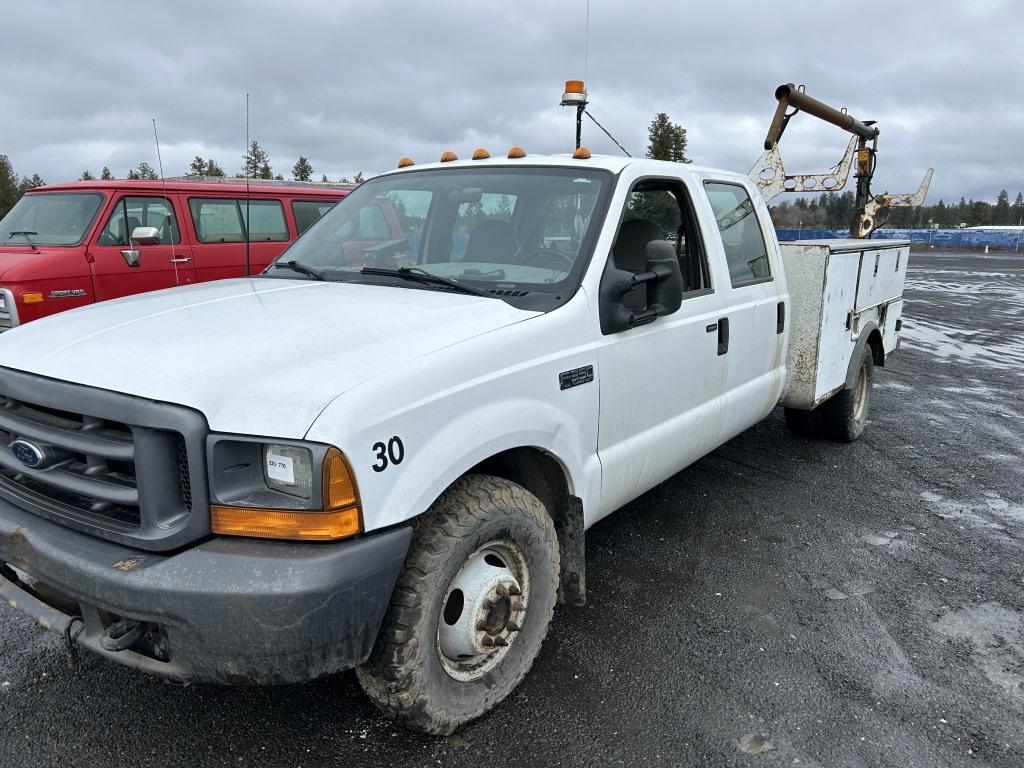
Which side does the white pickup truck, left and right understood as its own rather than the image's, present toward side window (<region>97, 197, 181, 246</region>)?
right

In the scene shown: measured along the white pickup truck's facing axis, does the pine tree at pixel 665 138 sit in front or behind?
behind

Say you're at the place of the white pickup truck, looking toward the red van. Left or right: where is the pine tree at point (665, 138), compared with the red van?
right

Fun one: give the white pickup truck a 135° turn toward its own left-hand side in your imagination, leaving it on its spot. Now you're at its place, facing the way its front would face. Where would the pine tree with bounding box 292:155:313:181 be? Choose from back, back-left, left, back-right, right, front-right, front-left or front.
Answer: left

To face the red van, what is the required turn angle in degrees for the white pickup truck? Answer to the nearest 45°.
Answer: approximately 90° to its right

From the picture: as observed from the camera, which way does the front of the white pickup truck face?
facing the viewer and to the left of the viewer
